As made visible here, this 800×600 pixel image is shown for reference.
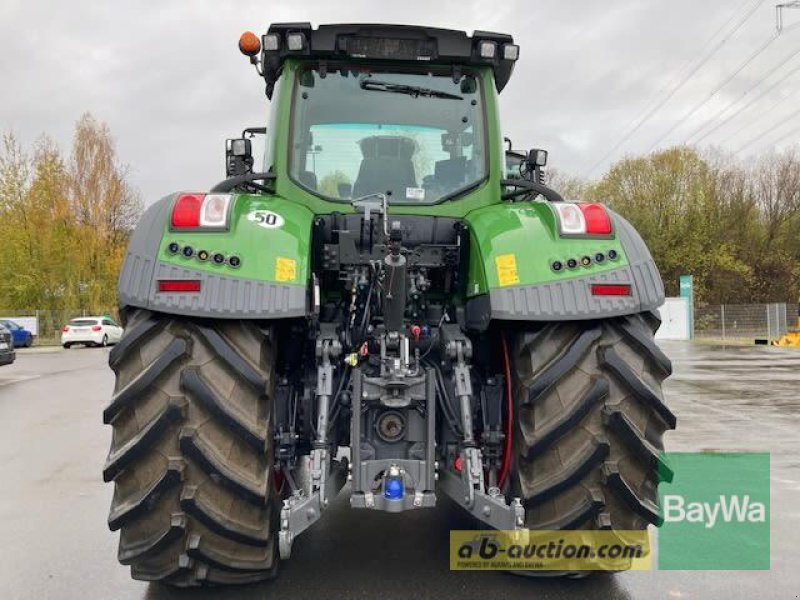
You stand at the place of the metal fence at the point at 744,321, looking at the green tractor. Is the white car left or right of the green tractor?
right

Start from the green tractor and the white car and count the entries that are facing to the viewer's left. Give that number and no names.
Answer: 0

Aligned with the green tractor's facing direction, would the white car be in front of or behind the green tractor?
in front

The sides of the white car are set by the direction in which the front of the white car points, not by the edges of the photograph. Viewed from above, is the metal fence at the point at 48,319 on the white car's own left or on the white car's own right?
on the white car's own left

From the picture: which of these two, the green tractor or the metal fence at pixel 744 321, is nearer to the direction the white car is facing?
the metal fence

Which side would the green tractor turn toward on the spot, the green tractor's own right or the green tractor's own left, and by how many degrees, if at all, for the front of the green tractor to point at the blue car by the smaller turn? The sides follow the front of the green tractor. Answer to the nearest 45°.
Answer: approximately 45° to the green tractor's own left

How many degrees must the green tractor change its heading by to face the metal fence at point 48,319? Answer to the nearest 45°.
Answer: approximately 45° to its left

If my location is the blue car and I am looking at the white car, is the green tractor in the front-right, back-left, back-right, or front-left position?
front-right

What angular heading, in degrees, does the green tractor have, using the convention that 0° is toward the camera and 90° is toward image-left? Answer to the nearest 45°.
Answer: approximately 180°

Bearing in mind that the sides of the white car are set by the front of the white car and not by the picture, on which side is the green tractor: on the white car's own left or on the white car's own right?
on the white car's own right
